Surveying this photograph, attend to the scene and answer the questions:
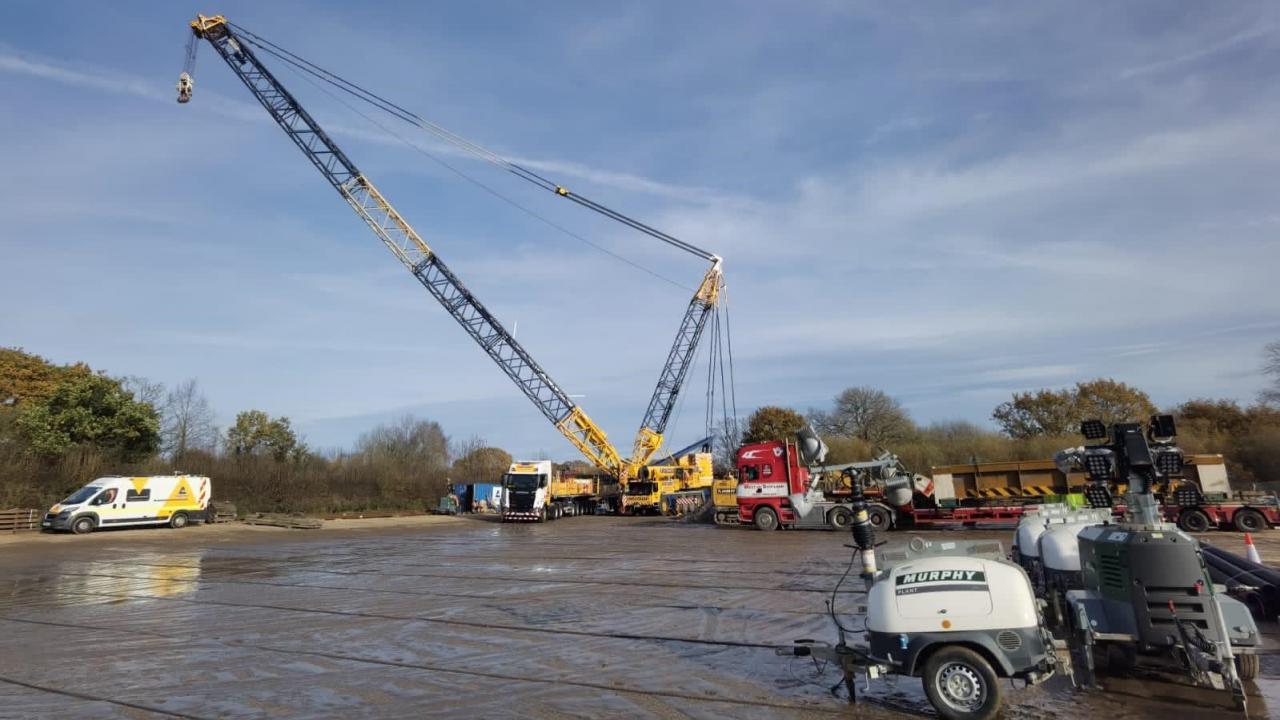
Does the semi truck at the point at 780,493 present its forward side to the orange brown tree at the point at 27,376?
yes

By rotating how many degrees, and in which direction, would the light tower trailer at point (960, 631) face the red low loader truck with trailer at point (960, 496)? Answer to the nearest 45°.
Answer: approximately 90° to its right

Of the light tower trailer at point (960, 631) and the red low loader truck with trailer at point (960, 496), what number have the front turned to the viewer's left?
2

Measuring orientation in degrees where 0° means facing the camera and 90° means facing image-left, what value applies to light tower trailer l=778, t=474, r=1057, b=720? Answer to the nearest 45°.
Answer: approximately 90°

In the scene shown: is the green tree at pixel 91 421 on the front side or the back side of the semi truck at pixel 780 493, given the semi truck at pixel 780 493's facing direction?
on the front side

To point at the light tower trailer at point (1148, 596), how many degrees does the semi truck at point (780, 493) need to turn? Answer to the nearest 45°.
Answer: approximately 90° to its left

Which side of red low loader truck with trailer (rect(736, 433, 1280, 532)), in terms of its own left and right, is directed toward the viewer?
left

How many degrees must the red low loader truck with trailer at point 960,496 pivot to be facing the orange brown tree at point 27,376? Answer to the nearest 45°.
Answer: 0° — it already faces it

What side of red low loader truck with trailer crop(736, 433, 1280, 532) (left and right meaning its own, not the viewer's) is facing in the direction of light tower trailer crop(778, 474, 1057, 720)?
left

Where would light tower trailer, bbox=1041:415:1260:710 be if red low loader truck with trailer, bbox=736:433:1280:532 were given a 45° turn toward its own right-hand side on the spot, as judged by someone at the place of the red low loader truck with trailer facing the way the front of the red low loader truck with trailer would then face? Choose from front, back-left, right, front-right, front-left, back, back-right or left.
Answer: back-left

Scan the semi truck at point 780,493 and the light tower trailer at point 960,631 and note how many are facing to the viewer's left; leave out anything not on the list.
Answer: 2

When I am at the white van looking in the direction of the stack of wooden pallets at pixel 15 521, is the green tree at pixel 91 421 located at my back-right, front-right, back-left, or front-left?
front-right

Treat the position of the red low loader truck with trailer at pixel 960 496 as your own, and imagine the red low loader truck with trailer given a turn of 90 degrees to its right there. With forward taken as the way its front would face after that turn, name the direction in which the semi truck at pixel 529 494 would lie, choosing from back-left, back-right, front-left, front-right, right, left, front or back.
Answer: left

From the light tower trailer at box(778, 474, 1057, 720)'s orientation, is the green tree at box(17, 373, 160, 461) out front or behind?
out front
